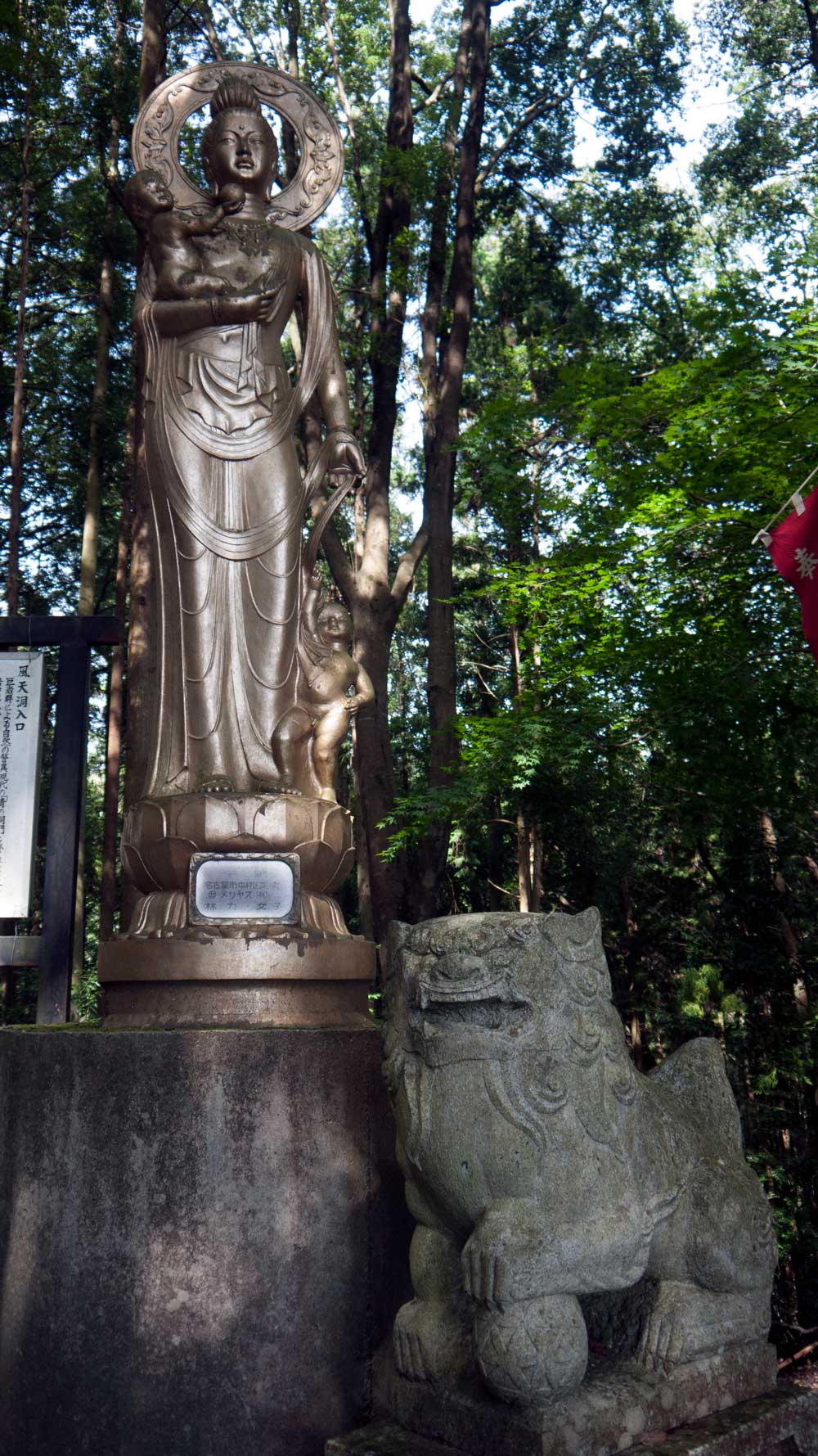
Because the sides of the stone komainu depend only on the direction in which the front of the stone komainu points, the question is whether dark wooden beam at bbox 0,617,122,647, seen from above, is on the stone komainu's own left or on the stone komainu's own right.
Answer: on the stone komainu's own right

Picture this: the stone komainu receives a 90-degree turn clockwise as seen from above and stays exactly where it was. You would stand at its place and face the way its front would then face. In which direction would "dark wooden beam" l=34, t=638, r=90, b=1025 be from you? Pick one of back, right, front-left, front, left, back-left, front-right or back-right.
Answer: front

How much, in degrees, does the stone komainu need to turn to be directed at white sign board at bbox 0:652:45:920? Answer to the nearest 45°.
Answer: approximately 90° to its right

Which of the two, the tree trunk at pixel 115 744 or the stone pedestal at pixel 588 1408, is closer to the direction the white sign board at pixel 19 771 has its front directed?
the stone pedestal

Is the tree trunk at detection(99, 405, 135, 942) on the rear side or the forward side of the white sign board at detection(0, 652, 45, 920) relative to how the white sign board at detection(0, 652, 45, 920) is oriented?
on the rear side

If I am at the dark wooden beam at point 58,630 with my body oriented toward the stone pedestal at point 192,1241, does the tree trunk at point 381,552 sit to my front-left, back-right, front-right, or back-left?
back-left

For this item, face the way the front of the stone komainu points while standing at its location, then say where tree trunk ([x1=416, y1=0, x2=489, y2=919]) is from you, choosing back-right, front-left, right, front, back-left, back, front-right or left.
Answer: back-right

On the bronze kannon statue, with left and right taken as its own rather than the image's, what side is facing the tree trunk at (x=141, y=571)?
back

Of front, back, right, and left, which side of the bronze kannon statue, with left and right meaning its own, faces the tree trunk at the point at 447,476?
back

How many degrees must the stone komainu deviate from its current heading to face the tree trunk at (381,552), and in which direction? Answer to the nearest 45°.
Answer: approximately 135° to its right

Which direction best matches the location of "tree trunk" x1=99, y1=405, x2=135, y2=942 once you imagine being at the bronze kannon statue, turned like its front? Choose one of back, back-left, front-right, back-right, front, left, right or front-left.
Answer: back

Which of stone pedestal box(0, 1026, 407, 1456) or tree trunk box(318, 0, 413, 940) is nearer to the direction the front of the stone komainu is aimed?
the stone pedestal

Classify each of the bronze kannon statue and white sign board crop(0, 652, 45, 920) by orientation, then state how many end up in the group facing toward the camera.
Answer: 2

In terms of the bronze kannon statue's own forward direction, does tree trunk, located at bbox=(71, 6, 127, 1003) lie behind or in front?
behind

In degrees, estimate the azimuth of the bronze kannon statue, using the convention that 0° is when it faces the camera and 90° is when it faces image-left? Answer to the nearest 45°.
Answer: approximately 0°
